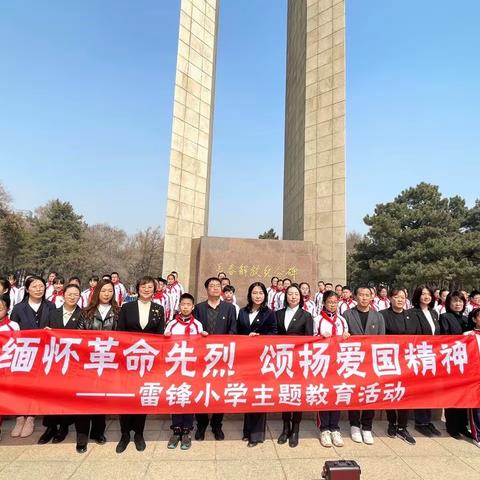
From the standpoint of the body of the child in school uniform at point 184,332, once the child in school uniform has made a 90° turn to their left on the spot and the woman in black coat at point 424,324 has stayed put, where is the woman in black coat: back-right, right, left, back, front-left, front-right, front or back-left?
front

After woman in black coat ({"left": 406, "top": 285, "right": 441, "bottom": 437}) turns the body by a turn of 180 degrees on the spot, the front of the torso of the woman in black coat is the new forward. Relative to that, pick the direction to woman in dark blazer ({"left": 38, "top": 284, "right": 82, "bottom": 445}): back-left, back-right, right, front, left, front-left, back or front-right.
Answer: left

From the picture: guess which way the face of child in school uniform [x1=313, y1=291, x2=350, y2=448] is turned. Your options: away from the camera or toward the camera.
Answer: toward the camera

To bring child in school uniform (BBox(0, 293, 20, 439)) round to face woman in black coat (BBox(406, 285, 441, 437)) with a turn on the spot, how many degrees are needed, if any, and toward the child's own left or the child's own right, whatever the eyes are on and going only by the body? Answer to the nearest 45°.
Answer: approximately 45° to the child's own left

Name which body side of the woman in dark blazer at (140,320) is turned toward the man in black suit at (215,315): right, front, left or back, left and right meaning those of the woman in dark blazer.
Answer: left

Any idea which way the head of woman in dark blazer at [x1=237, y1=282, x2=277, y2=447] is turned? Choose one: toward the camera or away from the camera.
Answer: toward the camera

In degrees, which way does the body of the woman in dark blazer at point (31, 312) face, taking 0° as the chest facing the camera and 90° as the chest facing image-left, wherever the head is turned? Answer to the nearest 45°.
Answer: approximately 0°

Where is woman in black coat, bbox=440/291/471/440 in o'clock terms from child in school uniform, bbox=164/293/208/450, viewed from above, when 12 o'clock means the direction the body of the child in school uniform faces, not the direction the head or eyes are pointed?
The woman in black coat is roughly at 9 o'clock from the child in school uniform.

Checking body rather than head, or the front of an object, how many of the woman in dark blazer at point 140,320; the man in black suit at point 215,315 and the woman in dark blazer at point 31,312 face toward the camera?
3

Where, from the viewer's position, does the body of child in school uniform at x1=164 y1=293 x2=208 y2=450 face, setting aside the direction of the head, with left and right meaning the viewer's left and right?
facing the viewer

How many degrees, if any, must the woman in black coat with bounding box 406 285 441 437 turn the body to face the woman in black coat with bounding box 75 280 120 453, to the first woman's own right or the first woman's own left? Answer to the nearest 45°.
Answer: approximately 90° to the first woman's own right

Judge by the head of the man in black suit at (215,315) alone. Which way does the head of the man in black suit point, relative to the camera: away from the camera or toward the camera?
toward the camera

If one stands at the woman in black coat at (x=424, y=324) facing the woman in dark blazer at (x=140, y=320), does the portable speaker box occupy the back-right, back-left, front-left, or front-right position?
front-left
